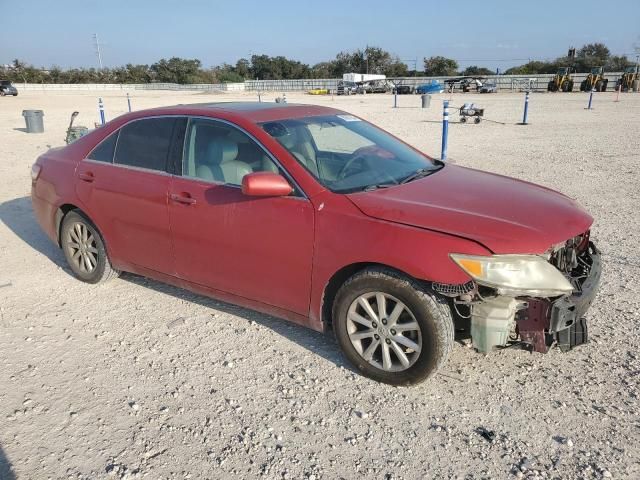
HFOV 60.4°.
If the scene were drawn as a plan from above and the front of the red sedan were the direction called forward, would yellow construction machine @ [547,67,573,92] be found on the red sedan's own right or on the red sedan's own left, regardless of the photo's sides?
on the red sedan's own left

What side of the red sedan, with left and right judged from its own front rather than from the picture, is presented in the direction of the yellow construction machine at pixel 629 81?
left

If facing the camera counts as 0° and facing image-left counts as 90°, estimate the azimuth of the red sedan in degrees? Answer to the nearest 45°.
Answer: approximately 315°

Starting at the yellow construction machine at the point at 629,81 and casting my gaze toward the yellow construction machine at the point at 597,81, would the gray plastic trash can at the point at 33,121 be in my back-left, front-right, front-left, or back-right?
front-left

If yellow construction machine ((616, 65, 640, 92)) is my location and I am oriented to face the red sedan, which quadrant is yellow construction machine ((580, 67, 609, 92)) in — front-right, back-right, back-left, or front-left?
front-right

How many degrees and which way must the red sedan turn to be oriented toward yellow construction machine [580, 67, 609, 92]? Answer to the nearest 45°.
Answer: approximately 90° to its left

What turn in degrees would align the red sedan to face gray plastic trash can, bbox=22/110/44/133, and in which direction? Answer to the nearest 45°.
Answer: approximately 180°
